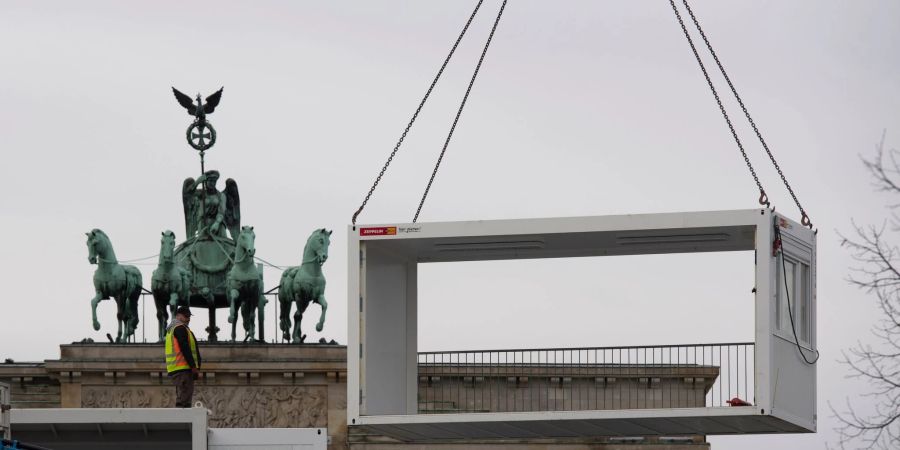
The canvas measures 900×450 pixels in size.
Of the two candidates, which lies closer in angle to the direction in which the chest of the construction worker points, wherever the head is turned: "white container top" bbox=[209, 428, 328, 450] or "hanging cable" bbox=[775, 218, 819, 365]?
the hanging cable

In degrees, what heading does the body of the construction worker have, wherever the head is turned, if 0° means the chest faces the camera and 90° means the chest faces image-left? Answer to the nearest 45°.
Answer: approximately 270°

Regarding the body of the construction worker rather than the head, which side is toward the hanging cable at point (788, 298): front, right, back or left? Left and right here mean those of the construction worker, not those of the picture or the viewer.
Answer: front
